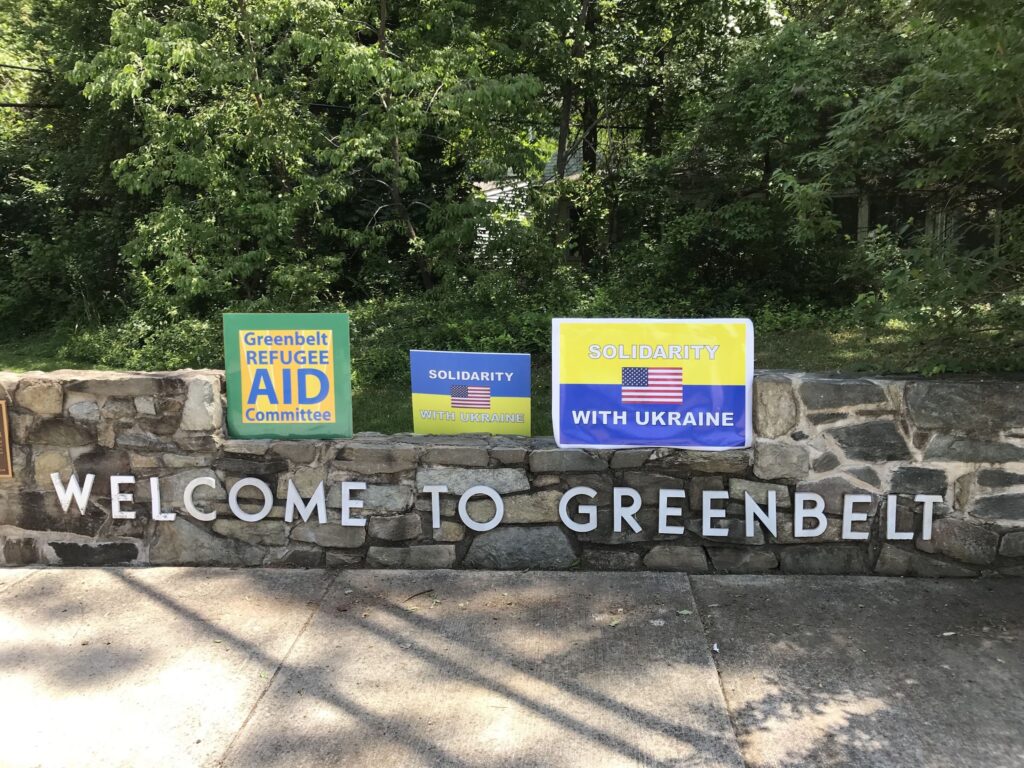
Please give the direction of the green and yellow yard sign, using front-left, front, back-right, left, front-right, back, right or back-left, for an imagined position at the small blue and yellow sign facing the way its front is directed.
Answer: right

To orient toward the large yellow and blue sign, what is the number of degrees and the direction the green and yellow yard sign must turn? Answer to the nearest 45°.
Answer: approximately 90° to its left

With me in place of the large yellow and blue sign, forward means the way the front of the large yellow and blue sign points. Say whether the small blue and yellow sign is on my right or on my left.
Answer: on my right

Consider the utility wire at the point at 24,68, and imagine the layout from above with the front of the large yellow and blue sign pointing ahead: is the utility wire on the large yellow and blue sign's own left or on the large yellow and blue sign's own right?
on the large yellow and blue sign's own right

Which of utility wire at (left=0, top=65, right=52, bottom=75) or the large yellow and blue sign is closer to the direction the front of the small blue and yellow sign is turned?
the large yellow and blue sign

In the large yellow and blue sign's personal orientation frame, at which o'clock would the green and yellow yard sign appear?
The green and yellow yard sign is roughly at 3 o'clock from the large yellow and blue sign.

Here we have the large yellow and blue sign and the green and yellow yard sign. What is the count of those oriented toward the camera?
2

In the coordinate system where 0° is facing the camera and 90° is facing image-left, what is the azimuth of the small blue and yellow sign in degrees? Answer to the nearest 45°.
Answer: approximately 0°
